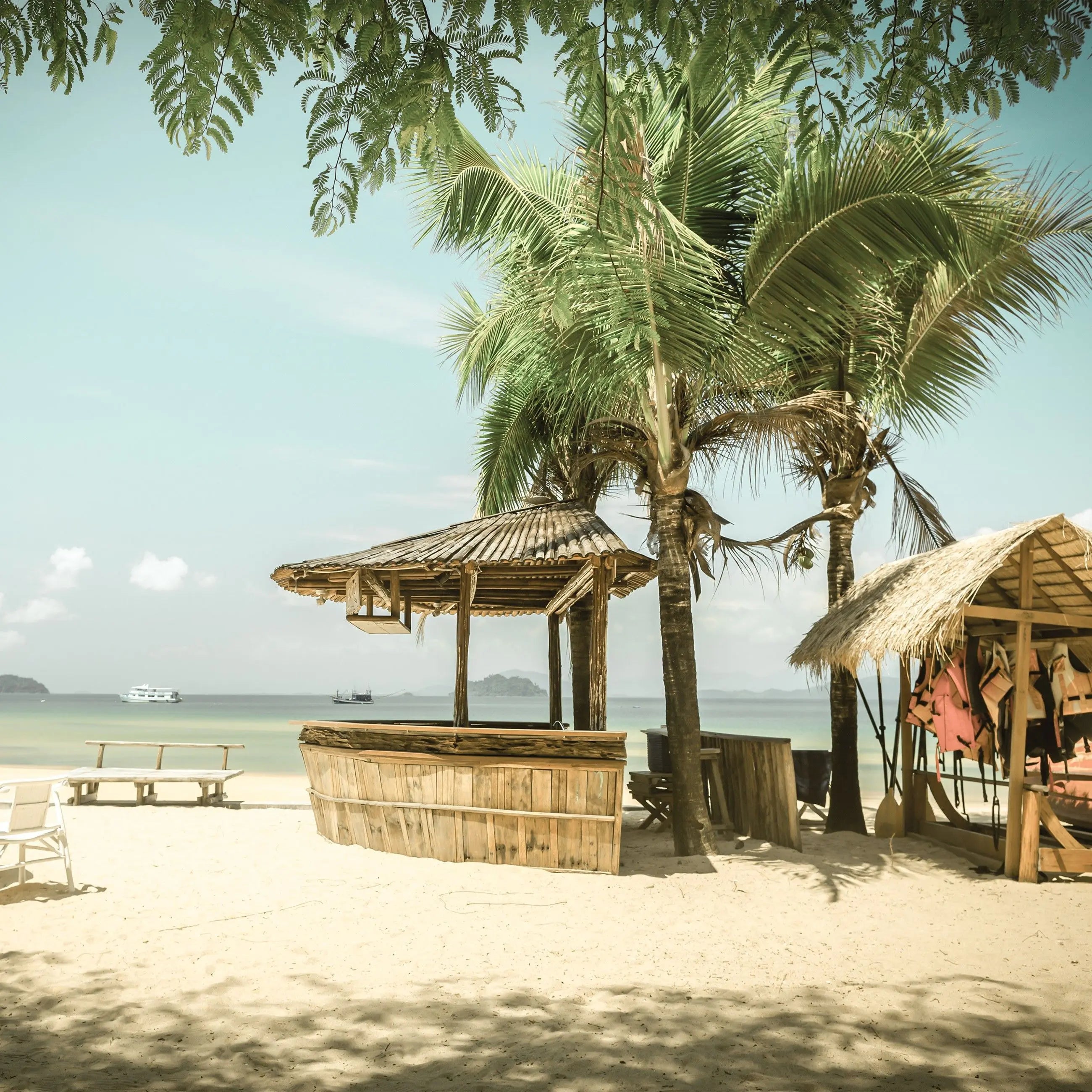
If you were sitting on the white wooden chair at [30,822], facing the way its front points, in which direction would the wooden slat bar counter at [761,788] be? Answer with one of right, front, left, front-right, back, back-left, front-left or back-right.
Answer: back-left

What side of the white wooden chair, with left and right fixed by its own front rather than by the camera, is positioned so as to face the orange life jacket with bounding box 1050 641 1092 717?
left

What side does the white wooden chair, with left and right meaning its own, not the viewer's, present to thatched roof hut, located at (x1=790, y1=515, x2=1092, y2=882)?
left

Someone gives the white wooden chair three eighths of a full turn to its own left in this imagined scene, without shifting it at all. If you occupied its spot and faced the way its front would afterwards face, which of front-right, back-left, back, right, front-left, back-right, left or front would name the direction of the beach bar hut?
front

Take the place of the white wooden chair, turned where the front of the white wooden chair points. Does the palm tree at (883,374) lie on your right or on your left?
on your left
